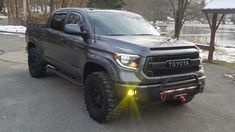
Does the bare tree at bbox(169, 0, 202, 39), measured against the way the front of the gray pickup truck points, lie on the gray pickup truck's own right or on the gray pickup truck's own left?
on the gray pickup truck's own left

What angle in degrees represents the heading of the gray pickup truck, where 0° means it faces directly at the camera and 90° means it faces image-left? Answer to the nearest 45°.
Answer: approximately 315°
